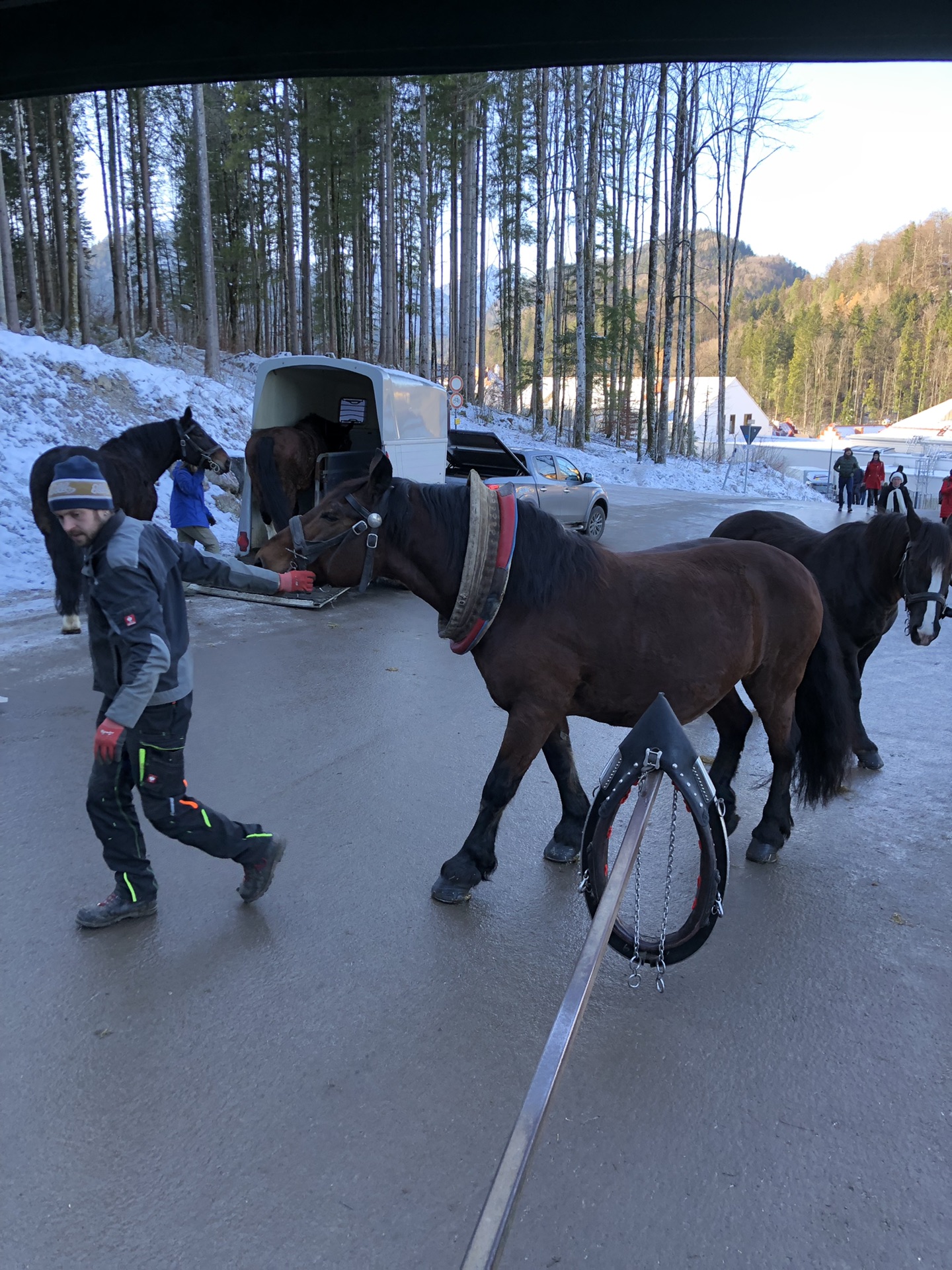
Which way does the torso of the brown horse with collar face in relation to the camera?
to the viewer's left

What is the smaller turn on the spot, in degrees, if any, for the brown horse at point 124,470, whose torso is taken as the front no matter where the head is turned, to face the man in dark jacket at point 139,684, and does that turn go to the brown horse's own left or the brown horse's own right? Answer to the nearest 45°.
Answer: approximately 90° to the brown horse's own right

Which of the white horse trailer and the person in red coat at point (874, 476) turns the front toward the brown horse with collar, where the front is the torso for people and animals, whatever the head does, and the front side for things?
the person in red coat

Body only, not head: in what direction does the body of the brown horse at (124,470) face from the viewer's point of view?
to the viewer's right

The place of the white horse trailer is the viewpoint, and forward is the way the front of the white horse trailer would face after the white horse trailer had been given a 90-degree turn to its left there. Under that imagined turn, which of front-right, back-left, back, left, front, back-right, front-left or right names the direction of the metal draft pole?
back-left

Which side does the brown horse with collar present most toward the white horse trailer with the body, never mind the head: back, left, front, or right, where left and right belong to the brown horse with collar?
right

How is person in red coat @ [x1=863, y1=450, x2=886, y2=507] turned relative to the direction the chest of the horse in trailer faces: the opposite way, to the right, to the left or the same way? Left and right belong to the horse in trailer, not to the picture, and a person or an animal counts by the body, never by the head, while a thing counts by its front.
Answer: the opposite way

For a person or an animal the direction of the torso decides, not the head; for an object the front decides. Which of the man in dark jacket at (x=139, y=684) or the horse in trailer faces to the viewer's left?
the man in dark jacket

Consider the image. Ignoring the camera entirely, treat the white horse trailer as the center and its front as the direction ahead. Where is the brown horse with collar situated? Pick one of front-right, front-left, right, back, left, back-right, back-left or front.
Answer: back-right

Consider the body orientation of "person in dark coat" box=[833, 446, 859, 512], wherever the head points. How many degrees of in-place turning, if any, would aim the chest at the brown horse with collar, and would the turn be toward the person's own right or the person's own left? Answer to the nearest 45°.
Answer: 0° — they already face it

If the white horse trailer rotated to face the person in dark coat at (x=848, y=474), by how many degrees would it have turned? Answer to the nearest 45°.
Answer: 0° — it already faces them

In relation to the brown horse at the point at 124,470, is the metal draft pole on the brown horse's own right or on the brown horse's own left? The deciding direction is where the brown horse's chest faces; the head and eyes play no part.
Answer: on the brown horse's own right

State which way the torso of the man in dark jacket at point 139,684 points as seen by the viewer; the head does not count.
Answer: to the viewer's left
